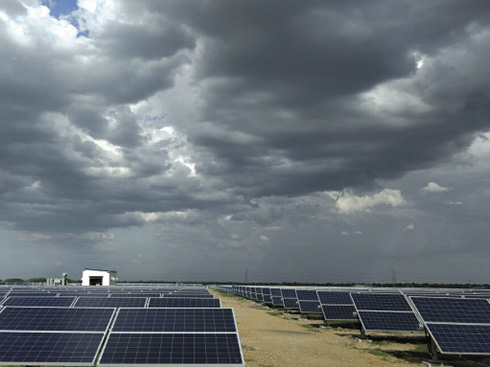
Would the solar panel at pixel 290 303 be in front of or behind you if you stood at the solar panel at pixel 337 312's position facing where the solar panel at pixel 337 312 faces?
behind

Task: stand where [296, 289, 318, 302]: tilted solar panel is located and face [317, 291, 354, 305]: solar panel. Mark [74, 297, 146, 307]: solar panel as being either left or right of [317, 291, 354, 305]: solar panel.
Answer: right

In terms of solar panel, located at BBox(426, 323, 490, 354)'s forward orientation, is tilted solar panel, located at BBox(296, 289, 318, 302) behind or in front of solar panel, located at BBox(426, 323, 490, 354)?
behind

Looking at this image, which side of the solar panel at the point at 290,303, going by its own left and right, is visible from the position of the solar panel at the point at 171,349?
front

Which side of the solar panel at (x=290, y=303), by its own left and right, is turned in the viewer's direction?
front

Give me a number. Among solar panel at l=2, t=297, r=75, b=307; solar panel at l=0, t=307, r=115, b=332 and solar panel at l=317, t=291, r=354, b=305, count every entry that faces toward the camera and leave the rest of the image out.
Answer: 3

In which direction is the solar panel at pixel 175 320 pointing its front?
toward the camera

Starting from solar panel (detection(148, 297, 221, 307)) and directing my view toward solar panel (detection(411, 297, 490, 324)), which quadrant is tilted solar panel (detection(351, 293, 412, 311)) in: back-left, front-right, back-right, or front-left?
front-left

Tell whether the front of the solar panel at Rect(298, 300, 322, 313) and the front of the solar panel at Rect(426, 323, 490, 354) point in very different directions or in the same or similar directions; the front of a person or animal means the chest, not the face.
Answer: same or similar directions

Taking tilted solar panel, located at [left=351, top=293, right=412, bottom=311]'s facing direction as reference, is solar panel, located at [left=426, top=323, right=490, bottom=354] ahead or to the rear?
ahead

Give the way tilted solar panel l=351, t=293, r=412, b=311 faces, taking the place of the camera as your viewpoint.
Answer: facing the viewer

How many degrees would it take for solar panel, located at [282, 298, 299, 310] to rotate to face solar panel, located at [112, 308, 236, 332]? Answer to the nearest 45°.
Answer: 0° — it already faces it

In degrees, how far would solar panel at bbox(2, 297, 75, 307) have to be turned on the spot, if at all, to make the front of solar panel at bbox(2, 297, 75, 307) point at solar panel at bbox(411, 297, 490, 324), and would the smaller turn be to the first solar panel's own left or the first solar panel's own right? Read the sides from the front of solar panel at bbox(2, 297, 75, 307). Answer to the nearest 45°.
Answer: approximately 45° to the first solar panel's own left
